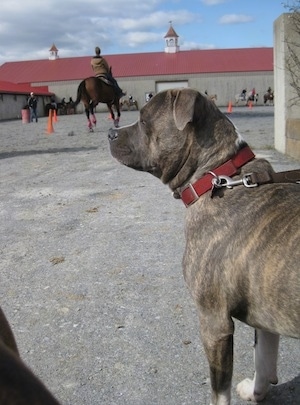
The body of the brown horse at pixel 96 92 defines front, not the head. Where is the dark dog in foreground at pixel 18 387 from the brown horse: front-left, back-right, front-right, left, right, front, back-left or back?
back-right

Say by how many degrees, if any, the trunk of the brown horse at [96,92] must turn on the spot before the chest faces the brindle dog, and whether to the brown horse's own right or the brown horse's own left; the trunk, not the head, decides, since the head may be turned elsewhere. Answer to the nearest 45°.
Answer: approximately 135° to the brown horse's own right

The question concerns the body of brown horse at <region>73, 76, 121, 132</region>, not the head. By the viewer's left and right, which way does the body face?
facing away from the viewer and to the right of the viewer

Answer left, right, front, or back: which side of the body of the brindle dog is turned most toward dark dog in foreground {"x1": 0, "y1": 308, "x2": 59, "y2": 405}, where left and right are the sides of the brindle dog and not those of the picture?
left
